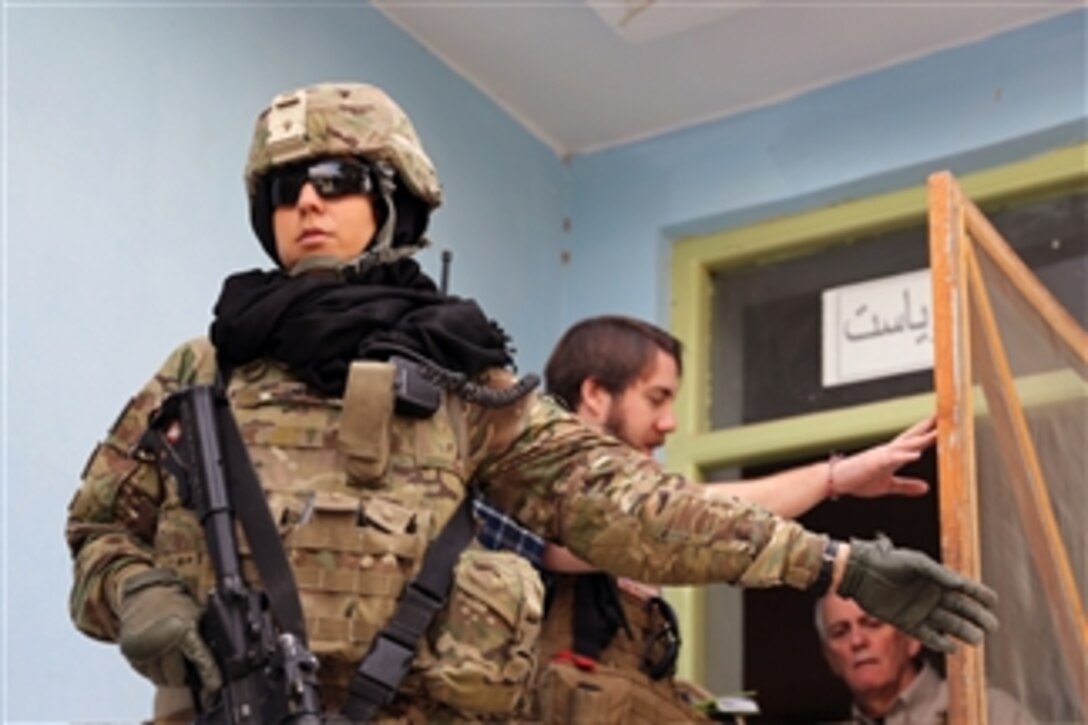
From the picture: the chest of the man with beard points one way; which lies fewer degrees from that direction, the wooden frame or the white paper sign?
the wooden frame

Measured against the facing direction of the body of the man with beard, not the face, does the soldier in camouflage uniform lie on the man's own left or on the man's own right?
on the man's own right

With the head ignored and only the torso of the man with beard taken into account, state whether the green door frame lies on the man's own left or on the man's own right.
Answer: on the man's own left

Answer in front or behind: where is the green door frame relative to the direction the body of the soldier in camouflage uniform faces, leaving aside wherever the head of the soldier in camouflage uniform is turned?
behind

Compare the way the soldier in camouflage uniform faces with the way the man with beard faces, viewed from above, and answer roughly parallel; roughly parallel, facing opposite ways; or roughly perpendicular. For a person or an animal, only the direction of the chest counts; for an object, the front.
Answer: roughly perpendicular

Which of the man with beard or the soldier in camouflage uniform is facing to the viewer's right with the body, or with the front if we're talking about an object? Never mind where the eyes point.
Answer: the man with beard

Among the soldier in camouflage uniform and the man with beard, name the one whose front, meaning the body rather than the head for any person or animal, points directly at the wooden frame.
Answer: the man with beard

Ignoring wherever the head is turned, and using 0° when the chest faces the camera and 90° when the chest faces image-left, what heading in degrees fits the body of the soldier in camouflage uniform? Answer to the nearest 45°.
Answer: approximately 0°

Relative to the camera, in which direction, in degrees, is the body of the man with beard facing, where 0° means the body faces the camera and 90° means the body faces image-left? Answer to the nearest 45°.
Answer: approximately 270°

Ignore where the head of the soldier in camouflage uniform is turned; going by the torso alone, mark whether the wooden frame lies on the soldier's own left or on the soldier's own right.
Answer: on the soldier's own left

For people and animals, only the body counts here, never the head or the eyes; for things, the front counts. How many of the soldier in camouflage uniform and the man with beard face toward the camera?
1

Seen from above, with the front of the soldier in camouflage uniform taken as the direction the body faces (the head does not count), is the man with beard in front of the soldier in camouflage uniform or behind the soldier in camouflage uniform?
behind
